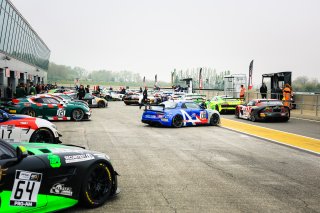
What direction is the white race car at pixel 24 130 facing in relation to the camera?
to the viewer's right

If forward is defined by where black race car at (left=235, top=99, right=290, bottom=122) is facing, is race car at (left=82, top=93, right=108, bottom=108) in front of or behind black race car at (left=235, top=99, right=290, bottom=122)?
in front

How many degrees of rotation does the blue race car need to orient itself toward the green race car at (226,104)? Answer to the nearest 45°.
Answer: approximately 45° to its left

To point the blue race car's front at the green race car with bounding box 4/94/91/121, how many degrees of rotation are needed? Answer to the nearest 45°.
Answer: approximately 135° to its left

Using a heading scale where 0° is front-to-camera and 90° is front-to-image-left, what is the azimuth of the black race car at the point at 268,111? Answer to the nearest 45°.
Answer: approximately 135°

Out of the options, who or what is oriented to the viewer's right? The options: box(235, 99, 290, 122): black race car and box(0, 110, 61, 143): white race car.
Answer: the white race car

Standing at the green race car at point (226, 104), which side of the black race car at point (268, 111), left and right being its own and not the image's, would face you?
front

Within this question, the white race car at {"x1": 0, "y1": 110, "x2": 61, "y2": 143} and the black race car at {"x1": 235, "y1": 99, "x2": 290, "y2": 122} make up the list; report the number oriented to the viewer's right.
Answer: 1

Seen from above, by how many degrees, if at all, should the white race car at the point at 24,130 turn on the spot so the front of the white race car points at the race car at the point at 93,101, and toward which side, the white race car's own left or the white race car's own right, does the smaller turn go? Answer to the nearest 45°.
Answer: approximately 90° to the white race car's own left

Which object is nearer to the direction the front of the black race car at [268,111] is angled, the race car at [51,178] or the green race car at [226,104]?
the green race car

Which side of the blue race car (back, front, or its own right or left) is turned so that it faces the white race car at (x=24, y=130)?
back
